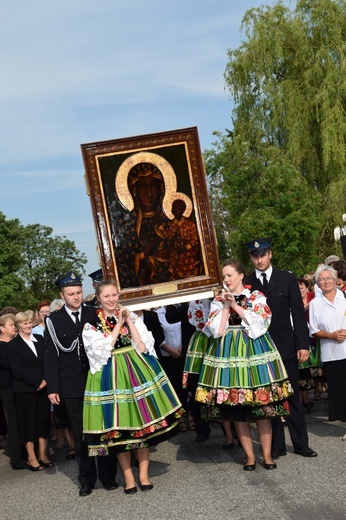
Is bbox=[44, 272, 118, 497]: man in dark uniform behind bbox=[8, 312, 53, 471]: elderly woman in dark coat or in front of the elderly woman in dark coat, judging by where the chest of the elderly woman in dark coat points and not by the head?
in front

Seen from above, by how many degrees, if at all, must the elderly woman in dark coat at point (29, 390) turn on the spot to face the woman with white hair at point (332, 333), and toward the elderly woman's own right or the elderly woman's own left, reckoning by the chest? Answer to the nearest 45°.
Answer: approximately 45° to the elderly woman's own left

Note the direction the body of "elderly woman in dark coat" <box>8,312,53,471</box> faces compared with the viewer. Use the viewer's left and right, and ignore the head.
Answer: facing the viewer and to the right of the viewer

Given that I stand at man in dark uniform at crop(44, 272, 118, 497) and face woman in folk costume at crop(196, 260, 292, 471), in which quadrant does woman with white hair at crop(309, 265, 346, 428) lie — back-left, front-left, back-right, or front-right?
front-left

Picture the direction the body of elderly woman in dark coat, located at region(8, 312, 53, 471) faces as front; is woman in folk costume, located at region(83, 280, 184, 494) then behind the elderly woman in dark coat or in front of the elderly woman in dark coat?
in front

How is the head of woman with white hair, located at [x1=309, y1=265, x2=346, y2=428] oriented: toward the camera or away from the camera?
toward the camera

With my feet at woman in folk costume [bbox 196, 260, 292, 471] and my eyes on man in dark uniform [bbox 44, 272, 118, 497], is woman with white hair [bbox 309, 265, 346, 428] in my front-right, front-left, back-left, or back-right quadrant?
back-right

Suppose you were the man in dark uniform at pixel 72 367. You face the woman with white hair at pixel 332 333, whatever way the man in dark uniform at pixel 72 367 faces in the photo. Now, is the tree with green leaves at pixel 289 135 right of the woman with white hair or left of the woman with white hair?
left

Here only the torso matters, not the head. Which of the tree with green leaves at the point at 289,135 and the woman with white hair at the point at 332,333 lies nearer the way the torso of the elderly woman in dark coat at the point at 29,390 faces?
the woman with white hair

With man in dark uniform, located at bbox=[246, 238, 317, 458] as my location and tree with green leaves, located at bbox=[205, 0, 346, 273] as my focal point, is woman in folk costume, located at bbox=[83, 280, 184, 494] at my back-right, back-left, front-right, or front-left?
back-left

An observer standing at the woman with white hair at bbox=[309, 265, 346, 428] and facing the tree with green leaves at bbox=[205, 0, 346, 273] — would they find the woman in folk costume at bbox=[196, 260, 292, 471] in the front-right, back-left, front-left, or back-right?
back-left

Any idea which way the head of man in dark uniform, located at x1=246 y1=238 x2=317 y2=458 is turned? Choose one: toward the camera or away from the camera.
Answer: toward the camera
